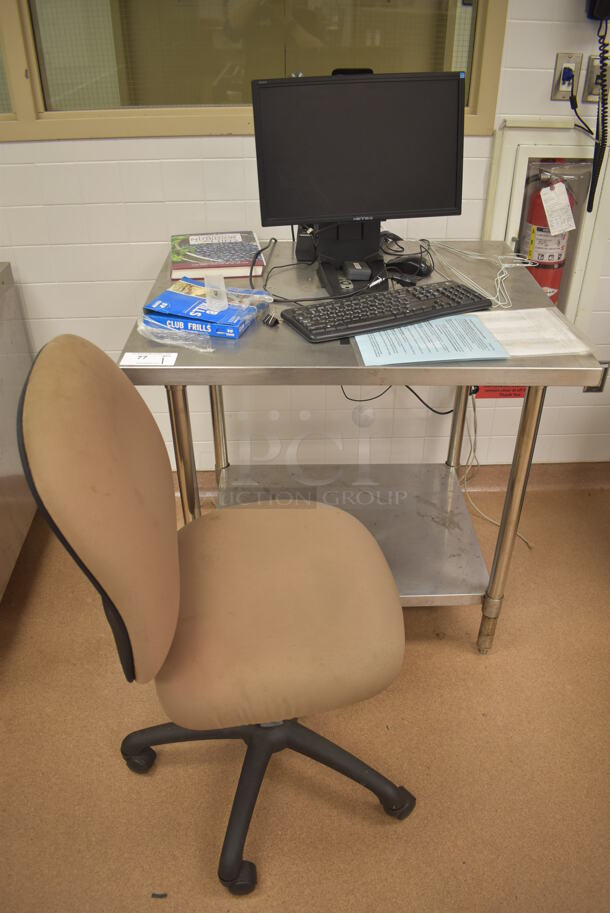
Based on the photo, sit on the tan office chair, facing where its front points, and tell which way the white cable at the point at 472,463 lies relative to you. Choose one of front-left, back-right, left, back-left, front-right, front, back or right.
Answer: front-left

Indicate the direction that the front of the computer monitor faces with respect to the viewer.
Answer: facing the viewer

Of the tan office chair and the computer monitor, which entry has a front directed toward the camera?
the computer monitor

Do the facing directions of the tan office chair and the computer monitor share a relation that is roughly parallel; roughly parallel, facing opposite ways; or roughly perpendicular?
roughly perpendicular

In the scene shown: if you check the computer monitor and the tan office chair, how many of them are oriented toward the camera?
1

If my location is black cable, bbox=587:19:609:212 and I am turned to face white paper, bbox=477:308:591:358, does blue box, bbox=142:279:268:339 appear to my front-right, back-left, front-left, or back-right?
front-right

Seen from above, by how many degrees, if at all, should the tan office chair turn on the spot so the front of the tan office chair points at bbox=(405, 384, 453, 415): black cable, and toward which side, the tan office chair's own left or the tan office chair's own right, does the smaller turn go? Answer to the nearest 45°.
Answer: approximately 45° to the tan office chair's own left

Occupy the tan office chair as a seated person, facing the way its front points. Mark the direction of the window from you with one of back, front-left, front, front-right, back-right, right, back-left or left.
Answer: left

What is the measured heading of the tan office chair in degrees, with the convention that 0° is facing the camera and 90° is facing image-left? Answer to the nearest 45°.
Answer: approximately 270°

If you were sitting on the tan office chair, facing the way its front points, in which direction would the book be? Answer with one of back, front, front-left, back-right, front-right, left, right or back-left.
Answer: left

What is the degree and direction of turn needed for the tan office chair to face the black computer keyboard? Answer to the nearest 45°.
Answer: approximately 45° to its left

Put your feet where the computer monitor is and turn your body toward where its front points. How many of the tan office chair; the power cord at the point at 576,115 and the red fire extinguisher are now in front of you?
1

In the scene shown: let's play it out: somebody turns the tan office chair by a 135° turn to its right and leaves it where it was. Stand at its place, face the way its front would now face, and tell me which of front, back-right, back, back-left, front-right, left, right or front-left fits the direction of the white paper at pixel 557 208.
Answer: back
